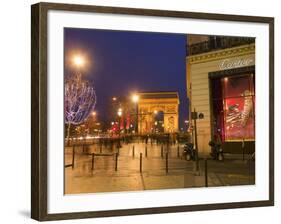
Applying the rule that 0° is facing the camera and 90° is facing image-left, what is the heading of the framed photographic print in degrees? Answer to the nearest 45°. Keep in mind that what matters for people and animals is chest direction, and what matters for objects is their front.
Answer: approximately 315°
